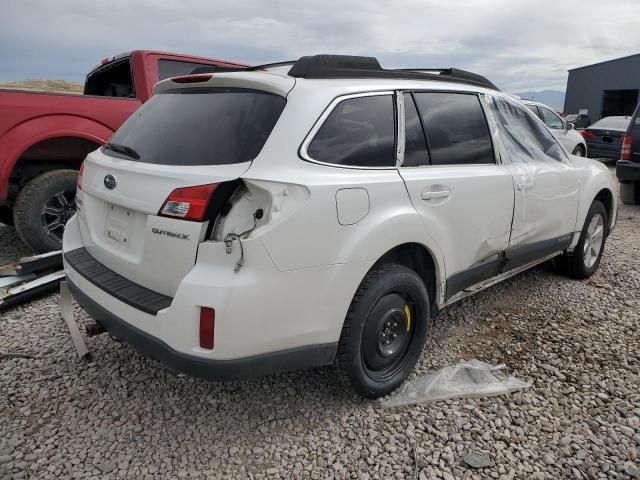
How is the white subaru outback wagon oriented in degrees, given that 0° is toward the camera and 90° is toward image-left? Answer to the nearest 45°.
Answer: approximately 225°

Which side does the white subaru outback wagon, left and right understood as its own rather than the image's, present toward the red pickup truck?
left

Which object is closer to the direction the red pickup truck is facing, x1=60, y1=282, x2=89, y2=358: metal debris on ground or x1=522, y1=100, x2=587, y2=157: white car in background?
the white car in background

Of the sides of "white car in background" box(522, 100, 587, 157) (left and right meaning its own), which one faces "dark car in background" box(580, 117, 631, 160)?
front

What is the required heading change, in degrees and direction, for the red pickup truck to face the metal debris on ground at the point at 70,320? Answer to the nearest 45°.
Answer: approximately 135° to its right

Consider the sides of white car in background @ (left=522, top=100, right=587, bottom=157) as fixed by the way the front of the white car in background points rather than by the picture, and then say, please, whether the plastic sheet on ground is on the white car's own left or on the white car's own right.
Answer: on the white car's own right

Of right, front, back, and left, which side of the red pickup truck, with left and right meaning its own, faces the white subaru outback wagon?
right

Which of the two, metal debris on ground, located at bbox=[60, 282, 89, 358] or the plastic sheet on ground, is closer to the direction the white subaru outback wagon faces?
the plastic sheet on ground

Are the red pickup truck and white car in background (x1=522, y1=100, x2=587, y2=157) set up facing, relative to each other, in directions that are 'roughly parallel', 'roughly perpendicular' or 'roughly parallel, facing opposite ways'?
roughly parallel
